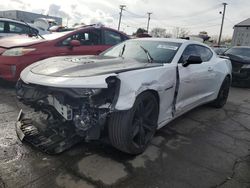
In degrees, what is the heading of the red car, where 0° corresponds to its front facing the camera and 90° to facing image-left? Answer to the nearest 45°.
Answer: approximately 45°

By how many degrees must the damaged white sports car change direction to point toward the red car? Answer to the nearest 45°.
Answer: approximately 90° to its right

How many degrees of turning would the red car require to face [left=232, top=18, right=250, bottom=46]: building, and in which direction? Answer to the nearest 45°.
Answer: approximately 180°

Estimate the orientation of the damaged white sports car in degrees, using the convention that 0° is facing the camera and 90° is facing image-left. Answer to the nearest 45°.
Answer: approximately 45°
